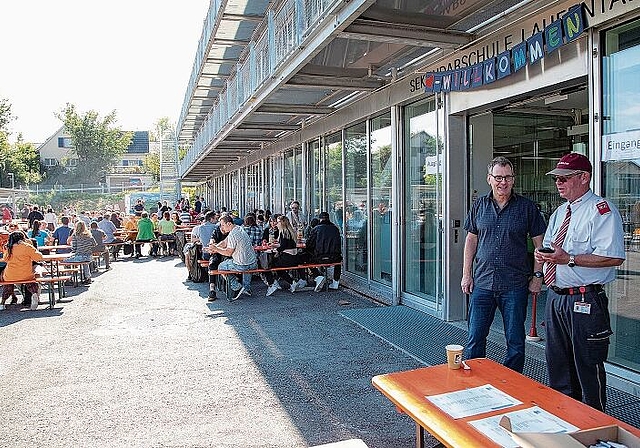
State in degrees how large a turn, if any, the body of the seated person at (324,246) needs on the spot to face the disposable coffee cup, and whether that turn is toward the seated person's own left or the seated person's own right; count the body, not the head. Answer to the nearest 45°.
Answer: approximately 180°

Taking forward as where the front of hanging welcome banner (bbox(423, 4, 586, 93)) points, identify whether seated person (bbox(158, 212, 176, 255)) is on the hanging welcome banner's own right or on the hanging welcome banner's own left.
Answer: on the hanging welcome banner's own right

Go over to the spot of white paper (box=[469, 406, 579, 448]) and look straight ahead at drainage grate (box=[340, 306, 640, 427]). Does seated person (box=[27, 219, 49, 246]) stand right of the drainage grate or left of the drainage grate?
left

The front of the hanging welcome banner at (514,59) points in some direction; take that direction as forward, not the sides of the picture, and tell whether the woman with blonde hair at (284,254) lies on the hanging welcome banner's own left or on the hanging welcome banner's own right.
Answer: on the hanging welcome banner's own right

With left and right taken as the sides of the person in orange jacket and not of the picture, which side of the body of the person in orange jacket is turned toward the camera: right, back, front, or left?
back

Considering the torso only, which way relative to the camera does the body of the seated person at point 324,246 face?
away from the camera

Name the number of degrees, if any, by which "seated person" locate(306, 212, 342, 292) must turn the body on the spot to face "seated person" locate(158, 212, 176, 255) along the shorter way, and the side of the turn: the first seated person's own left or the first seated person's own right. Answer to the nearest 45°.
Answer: approximately 45° to the first seated person's own left

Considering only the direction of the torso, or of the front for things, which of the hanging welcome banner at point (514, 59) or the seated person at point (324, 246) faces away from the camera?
the seated person

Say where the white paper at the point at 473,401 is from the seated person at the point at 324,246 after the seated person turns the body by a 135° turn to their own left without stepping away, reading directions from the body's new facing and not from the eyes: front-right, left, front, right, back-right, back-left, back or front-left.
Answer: front-left
